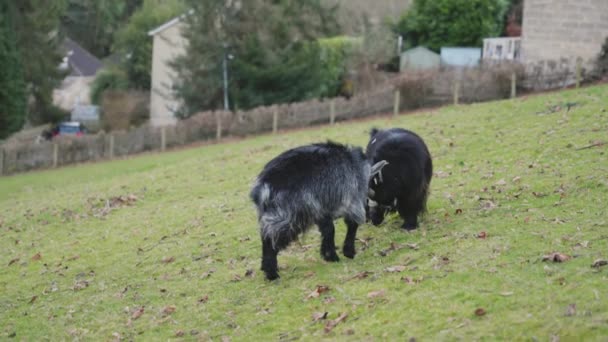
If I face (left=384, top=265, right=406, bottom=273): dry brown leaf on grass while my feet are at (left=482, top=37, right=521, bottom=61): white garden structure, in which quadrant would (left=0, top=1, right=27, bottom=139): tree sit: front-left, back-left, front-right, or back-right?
front-right

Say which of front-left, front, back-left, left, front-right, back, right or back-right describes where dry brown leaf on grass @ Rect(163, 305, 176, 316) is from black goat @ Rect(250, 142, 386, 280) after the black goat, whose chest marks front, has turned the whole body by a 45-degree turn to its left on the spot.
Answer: left

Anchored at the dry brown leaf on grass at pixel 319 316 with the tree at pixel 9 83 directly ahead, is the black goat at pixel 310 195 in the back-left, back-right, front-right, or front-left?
front-right

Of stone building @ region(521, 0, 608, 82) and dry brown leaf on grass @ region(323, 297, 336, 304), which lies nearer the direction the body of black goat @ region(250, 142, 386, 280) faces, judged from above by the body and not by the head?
the stone building

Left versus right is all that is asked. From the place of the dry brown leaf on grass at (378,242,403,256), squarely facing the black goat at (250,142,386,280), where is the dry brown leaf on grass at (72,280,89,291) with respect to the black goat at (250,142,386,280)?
right

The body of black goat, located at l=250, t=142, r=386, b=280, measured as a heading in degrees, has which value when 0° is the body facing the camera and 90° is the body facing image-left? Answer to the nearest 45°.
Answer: approximately 225°

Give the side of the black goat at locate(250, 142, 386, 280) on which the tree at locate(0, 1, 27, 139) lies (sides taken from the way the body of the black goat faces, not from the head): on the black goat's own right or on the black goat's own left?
on the black goat's own left

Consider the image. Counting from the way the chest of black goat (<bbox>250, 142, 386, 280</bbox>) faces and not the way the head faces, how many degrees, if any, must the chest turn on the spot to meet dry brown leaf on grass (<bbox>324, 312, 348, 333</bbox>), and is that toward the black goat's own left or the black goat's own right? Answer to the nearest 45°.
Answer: approximately 135° to the black goat's own right

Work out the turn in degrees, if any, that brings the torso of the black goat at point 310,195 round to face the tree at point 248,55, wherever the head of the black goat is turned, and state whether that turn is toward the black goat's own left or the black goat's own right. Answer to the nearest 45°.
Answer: approximately 45° to the black goat's own left

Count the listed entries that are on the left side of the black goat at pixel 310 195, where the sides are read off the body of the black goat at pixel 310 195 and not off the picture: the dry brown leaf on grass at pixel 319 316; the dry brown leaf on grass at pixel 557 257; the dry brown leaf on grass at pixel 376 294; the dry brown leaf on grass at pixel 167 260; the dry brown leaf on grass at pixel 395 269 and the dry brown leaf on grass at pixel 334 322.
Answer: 1

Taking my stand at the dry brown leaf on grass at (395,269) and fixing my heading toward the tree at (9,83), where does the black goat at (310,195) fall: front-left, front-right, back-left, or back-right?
front-left

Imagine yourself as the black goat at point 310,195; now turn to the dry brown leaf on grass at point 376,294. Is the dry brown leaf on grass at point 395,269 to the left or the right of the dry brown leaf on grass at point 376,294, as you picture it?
left

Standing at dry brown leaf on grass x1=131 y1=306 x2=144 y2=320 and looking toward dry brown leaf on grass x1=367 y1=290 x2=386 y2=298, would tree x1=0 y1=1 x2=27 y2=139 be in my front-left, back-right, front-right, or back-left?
back-left

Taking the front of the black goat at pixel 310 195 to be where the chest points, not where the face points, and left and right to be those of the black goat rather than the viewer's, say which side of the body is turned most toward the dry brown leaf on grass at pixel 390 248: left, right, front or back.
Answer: front

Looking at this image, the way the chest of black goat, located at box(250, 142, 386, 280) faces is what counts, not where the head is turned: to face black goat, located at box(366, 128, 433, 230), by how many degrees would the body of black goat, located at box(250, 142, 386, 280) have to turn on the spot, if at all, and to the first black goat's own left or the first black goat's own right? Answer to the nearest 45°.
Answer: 0° — it already faces it

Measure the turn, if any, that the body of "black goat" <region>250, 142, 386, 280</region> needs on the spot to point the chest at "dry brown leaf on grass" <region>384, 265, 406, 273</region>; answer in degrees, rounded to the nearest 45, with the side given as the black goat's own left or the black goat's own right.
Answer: approximately 90° to the black goat's own right

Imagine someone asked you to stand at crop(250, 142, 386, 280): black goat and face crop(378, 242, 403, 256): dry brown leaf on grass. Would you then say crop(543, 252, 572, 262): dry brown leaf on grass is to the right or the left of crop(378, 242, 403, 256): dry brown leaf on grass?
right
